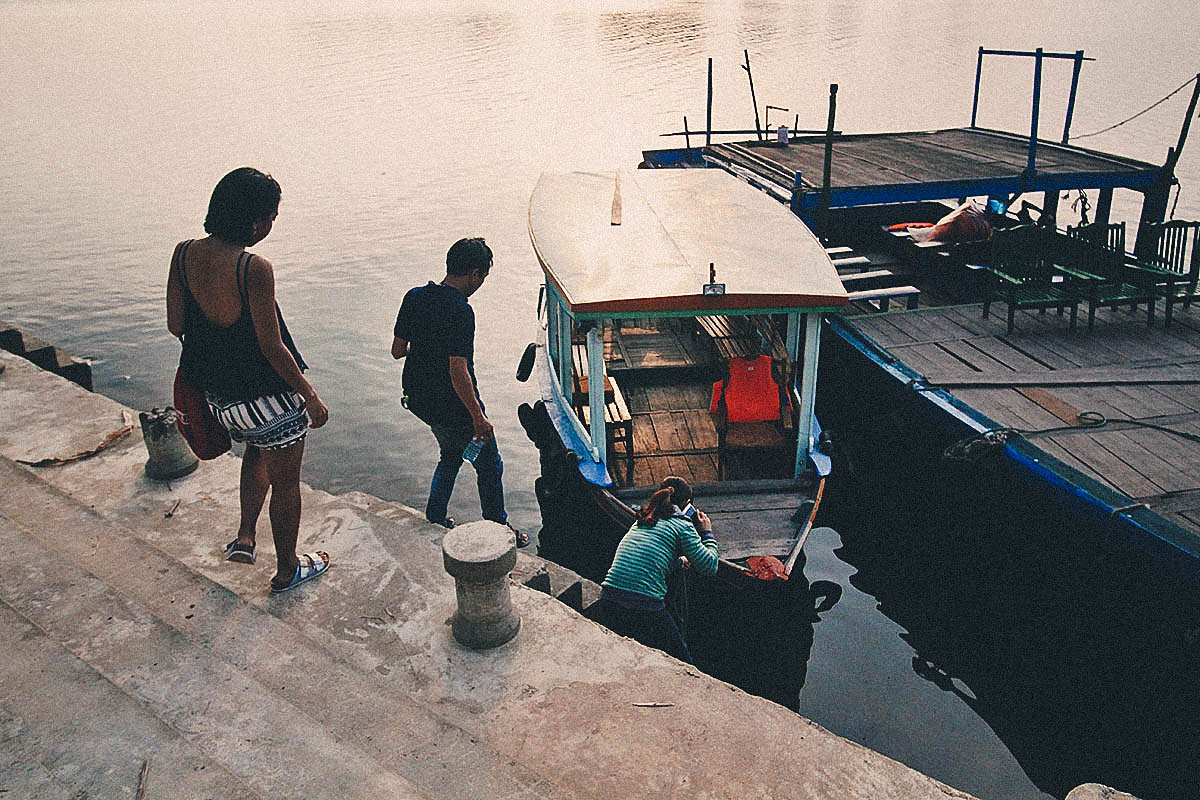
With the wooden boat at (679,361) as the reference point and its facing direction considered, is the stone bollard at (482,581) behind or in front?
in front

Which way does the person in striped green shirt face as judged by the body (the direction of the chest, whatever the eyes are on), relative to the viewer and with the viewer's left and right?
facing away from the viewer and to the right of the viewer

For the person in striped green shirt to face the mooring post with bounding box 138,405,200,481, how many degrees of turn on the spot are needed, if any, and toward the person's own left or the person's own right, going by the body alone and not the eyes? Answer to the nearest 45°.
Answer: approximately 135° to the person's own left

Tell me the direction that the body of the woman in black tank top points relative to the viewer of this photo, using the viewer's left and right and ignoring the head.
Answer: facing away from the viewer and to the right of the viewer

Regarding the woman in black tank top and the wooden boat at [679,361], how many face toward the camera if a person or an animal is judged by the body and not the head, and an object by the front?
1

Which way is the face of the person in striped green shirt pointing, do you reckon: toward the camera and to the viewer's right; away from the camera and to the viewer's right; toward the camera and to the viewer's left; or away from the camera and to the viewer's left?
away from the camera and to the viewer's right

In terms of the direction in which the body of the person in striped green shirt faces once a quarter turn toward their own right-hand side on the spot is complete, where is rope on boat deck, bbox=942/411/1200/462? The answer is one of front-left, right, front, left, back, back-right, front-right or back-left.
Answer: left

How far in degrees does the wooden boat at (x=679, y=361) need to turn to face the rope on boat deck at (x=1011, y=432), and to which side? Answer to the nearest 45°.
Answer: approximately 90° to its left

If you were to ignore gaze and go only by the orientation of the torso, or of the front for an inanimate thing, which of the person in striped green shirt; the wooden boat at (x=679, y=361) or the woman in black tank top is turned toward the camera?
the wooden boat

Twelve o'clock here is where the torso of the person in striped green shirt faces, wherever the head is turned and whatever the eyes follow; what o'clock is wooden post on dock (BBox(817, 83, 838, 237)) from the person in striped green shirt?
The wooden post on dock is roughly at 11 o'clock from the person in striped green shirt.

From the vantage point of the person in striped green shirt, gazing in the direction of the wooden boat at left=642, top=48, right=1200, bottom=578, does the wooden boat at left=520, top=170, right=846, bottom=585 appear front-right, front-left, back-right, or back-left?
front-left

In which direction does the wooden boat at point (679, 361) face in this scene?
toward the camera

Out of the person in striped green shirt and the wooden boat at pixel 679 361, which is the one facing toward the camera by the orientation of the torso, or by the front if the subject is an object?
the wooden boat
